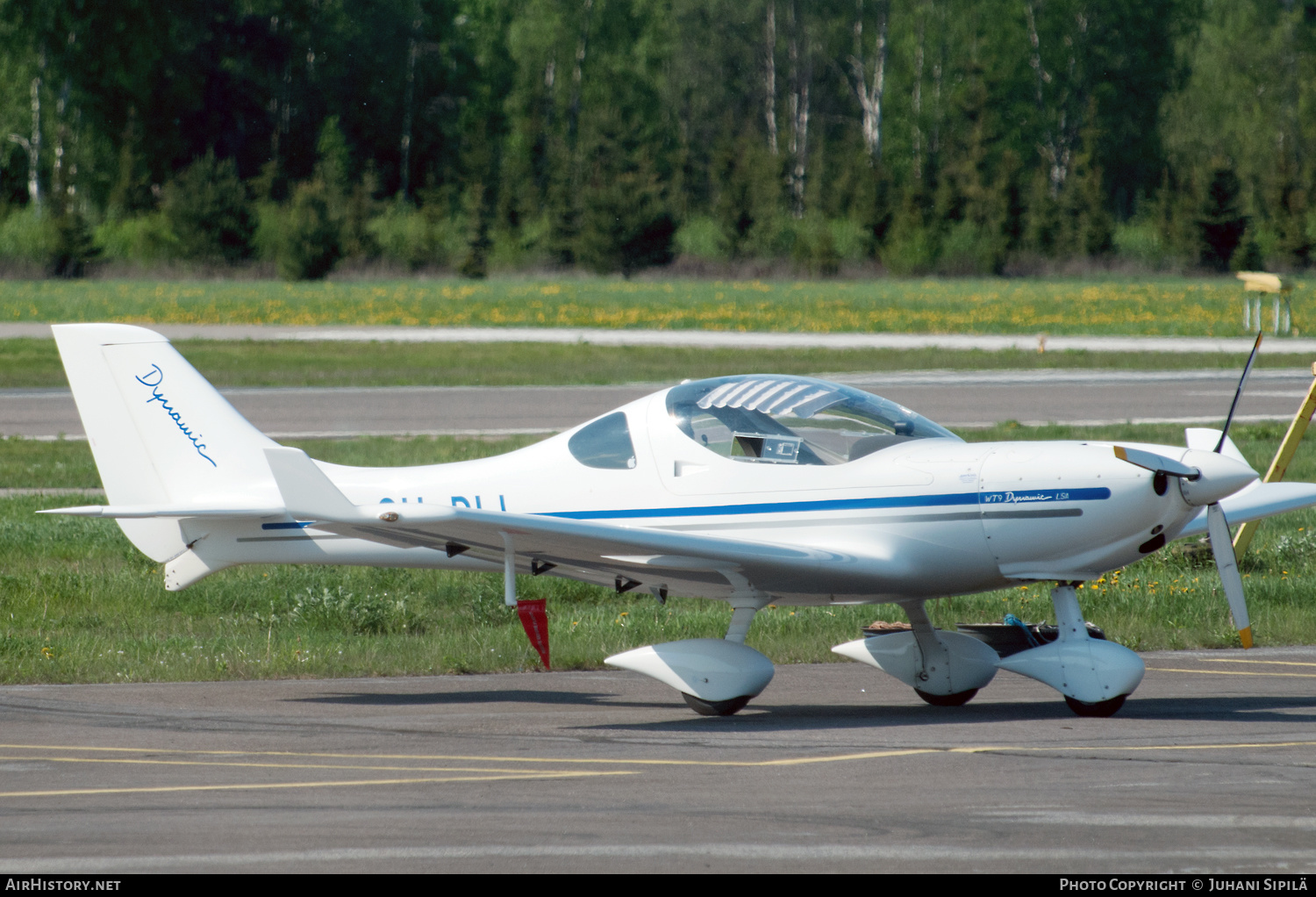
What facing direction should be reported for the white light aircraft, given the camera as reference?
facing the viewer and to the right of the viewer
